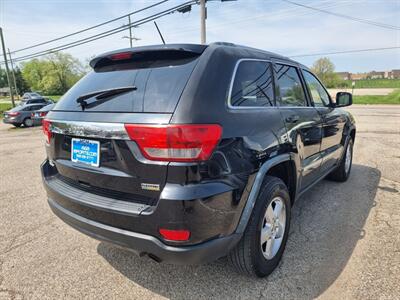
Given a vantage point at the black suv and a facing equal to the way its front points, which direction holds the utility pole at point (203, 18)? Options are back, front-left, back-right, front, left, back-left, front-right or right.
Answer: front-left

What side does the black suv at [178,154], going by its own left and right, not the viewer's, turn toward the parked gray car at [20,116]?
left

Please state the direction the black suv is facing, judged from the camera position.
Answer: facing away from the viewer and to the right of the viewer

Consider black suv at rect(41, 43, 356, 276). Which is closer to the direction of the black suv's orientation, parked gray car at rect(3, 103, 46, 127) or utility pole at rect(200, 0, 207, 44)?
the utility pole

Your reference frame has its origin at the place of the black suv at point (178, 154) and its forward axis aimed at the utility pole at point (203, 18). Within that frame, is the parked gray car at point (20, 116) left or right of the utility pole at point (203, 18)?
left

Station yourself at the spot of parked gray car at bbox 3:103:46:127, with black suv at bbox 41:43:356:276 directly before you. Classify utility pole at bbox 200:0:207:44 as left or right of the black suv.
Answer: left

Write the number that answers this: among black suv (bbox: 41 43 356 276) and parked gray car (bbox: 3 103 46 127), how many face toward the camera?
0
